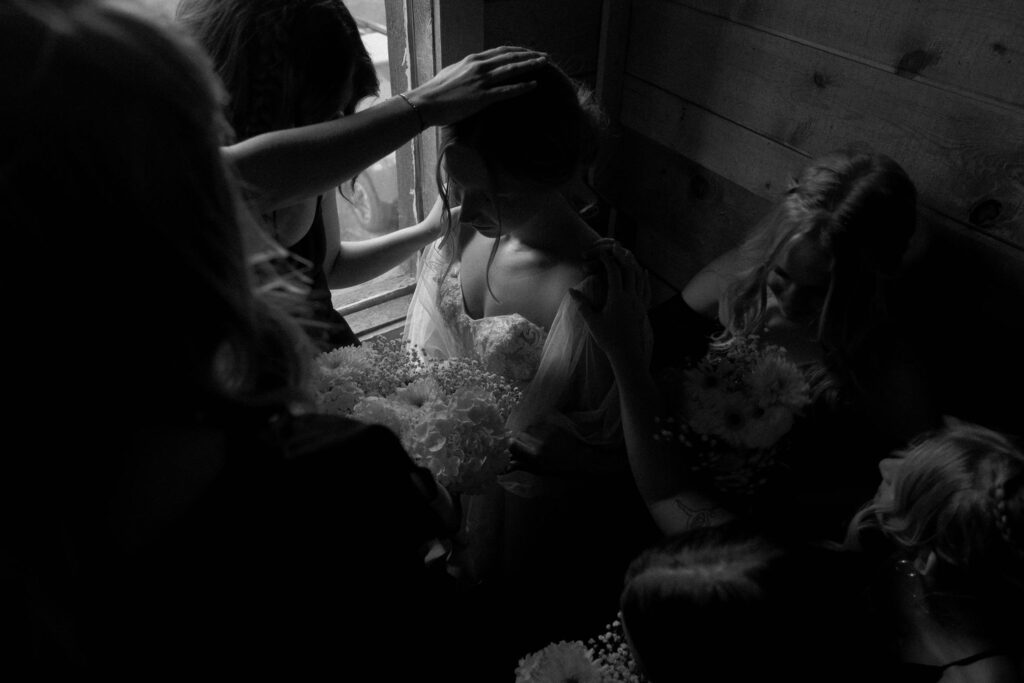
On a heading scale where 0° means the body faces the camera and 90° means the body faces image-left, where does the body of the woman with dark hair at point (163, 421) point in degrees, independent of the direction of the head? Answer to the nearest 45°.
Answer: approximately 225°

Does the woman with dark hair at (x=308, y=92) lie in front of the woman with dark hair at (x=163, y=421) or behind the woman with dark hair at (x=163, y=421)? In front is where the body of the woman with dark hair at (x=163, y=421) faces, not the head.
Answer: in front

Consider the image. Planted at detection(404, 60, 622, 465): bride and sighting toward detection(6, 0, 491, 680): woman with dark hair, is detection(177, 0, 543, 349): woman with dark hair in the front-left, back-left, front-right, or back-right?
front-right

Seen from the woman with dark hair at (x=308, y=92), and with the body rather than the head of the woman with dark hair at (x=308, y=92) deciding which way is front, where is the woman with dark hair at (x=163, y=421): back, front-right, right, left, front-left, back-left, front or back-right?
right

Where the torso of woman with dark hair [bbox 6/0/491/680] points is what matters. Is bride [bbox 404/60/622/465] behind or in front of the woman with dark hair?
in front

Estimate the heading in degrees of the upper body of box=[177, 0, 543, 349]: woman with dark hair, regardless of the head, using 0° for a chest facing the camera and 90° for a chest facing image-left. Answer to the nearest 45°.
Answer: approximately 270°

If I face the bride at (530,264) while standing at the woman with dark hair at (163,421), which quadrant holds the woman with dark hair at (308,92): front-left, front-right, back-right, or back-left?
front-left

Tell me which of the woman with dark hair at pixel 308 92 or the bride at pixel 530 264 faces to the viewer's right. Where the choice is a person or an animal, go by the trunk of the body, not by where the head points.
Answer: the woman with dark hair

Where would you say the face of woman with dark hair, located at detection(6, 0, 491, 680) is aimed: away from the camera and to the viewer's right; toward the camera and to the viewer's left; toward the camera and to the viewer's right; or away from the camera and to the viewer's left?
away from the camera and to the viewer's right

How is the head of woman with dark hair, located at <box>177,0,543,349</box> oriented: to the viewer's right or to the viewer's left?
to the viewer's right

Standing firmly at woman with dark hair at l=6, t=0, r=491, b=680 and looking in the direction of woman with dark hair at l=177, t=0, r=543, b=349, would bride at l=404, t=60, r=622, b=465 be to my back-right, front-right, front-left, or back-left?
front-right

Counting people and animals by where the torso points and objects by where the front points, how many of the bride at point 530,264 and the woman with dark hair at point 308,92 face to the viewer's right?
1
